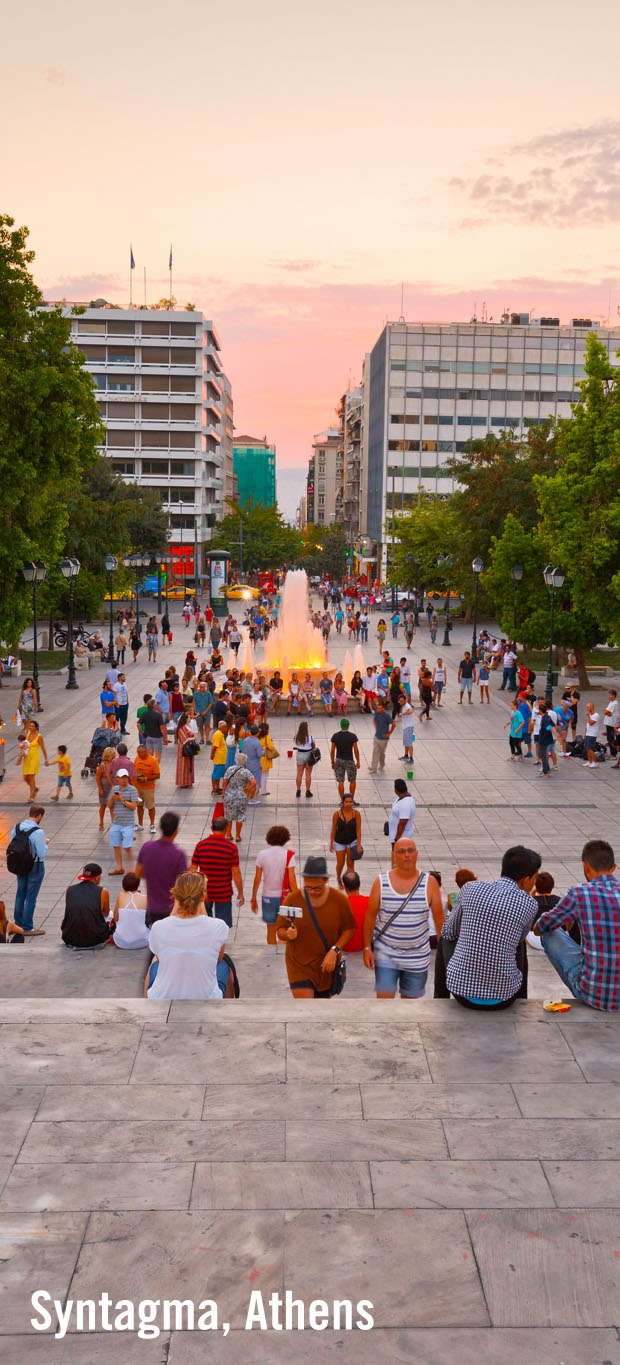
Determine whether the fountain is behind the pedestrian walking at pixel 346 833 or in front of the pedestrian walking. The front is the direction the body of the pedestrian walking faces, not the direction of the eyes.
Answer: behind

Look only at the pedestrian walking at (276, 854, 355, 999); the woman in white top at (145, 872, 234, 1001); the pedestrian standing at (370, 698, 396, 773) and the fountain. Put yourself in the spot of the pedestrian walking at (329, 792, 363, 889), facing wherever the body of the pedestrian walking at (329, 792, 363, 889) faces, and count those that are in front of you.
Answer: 2

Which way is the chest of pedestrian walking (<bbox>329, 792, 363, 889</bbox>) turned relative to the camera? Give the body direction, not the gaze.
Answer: toward the camera

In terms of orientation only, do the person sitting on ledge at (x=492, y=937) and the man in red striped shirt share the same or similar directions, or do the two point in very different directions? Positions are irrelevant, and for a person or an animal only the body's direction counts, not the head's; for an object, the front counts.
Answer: same or similar directions

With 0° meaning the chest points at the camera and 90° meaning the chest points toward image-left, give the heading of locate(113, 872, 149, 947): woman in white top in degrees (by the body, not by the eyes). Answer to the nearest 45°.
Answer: approximately 180°

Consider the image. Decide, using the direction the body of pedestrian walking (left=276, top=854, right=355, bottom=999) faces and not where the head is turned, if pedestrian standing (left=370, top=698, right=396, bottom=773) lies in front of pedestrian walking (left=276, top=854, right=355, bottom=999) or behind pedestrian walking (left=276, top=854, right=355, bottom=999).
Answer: behind

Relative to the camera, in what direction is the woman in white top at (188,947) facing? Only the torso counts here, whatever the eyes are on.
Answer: away from the camera

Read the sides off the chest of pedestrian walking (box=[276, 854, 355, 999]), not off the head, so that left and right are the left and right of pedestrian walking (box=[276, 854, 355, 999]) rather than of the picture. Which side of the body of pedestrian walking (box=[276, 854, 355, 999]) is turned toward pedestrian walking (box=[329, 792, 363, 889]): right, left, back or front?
back

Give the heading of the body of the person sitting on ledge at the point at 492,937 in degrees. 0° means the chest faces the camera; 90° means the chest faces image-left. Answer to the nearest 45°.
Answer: approximately 180°

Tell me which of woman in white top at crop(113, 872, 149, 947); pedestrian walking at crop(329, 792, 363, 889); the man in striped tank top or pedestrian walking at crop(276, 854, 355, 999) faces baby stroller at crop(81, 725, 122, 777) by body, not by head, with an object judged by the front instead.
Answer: the woman in white top

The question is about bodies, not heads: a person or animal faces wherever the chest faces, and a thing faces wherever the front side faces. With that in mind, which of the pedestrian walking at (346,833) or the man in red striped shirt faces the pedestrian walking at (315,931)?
the pedestrian walking at (346,833)

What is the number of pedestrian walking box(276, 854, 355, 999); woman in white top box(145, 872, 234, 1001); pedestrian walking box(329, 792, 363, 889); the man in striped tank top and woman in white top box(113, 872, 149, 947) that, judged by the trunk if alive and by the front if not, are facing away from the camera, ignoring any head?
2

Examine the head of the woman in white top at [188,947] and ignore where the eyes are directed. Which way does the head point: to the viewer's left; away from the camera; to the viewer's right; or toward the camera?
away from the camera

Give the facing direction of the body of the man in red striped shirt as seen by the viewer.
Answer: away from the camera

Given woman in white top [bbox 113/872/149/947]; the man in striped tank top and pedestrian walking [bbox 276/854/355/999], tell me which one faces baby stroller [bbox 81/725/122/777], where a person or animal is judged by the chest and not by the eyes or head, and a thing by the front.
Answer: the woman in white top

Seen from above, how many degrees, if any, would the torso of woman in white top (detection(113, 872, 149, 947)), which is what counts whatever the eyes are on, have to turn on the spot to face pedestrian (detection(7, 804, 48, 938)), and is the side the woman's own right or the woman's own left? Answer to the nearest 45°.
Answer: approximately 45° to the woman's own left

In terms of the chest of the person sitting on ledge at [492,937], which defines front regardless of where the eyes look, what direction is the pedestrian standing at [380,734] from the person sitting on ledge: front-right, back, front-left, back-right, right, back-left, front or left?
front

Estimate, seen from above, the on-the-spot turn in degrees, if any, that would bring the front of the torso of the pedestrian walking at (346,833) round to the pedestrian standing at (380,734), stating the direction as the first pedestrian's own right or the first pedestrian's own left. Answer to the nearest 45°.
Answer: approximately 180°

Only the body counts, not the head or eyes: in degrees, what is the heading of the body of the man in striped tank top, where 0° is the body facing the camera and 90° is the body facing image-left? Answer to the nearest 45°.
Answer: approximately 0°
